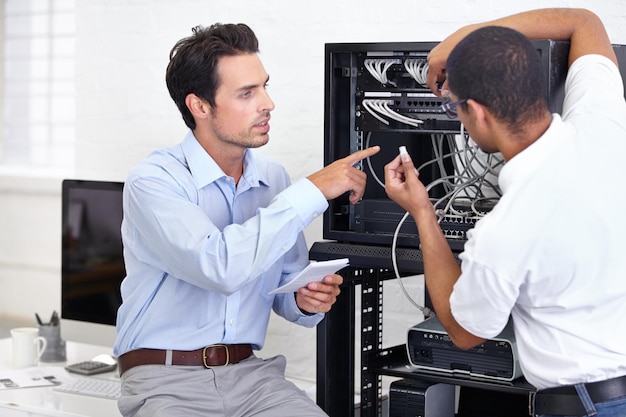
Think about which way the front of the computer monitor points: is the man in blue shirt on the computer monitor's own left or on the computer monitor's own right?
on the computer monitor's own left

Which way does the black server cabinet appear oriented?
toward the camera

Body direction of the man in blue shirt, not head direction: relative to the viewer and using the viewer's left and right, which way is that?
facing the viewer and to the right of the viewer

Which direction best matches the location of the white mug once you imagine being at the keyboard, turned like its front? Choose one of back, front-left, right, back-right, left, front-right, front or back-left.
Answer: right

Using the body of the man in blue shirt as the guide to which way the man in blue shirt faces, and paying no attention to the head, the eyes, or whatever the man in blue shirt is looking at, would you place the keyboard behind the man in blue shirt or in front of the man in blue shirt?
behind

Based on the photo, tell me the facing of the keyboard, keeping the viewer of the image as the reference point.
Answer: facing the viewer and to the left of the viewer

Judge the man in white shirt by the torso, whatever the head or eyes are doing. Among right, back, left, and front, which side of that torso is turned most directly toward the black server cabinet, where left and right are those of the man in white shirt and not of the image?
front

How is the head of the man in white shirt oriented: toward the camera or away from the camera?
away from the camera

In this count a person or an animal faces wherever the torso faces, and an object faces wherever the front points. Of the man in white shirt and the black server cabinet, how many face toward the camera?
1
